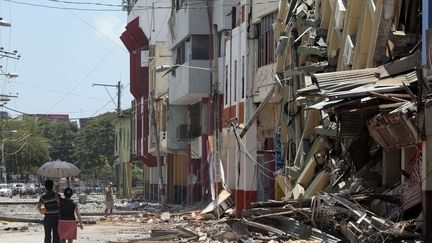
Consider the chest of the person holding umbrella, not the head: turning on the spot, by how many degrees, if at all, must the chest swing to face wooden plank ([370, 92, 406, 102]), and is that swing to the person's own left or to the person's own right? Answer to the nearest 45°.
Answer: approximately 135° to the person's own right

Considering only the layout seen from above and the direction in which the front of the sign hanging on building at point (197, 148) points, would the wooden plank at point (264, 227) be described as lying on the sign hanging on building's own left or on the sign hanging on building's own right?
on the sign hanging on building's own left

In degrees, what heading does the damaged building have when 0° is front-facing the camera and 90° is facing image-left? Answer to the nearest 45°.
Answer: approximately 45°

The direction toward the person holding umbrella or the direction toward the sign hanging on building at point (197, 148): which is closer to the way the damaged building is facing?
the person holding umbrella

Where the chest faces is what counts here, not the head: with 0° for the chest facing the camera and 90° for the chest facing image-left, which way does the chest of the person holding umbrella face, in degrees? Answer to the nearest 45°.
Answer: approximately 180°

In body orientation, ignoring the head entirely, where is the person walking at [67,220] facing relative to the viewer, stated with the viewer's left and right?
facing away from the viewer

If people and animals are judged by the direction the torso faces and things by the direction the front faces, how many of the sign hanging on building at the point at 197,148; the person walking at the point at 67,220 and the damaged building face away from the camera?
1

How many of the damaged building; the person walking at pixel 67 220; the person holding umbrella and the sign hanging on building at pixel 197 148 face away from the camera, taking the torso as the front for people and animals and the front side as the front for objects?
2

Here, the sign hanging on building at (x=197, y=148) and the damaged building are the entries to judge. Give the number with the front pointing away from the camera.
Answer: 0
